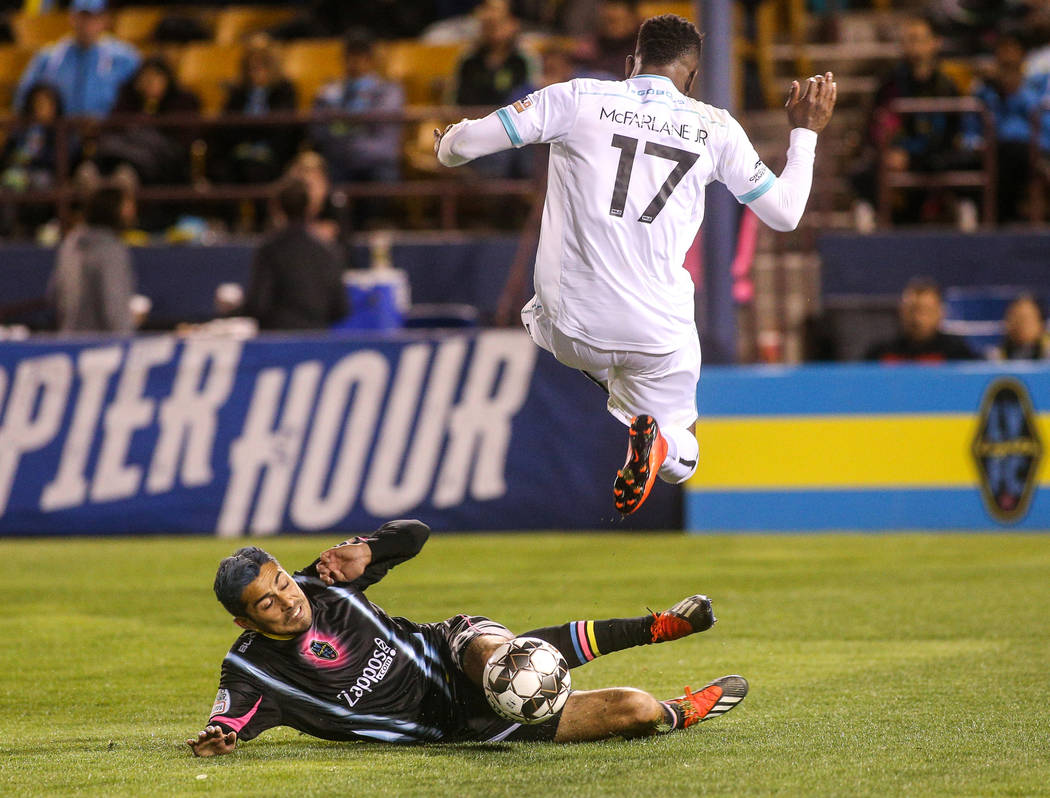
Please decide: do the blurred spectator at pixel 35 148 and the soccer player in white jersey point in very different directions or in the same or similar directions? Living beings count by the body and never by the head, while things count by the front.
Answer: very different directions

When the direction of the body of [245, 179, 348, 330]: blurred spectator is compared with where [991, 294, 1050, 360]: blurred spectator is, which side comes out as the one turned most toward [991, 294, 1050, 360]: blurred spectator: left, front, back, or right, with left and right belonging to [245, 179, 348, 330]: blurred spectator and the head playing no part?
right

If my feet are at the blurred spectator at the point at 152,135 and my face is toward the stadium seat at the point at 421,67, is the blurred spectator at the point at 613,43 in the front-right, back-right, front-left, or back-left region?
front-right

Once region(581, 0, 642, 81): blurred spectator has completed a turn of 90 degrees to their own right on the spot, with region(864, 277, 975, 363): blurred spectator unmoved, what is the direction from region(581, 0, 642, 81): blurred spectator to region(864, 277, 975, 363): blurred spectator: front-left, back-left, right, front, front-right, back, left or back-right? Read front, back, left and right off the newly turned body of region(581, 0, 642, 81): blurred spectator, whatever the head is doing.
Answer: back-left

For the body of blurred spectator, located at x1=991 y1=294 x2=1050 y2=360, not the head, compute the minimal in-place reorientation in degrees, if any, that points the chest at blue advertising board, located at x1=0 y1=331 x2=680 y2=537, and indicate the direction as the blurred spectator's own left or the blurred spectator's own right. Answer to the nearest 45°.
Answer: approximately 45° to the blurred spectator's own right

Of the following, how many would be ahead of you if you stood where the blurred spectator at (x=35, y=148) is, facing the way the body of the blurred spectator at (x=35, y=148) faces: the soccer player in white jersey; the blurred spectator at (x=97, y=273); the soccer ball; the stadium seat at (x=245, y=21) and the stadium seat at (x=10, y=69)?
3

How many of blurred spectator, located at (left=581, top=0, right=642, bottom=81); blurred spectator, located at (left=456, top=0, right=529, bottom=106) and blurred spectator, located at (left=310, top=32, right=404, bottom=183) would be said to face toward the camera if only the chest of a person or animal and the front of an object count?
3

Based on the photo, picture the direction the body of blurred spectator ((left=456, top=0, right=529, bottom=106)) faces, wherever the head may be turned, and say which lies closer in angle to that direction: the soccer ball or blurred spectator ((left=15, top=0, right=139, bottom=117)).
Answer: the soccer ball

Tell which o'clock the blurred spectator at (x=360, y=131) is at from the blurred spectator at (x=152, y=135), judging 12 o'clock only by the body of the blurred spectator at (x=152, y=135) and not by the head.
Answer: the blurred spectator at (x=360, y=131) is roughly at 10 o'clock from the blurred spectator at (x=152, y=135).

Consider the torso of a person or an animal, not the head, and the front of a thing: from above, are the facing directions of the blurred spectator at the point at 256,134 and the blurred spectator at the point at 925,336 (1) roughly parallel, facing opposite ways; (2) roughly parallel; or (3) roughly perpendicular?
roughly parallel

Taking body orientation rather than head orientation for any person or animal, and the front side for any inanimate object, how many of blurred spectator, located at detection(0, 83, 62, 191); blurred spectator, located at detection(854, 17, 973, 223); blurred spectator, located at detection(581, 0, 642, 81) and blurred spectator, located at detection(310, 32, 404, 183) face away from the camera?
0

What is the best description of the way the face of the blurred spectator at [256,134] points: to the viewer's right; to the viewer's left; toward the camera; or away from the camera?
toward the camera

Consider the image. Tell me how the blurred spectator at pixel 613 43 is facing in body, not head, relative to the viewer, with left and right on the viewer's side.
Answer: facing the viewer

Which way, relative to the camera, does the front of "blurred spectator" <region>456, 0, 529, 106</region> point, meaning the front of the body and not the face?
toward the camera

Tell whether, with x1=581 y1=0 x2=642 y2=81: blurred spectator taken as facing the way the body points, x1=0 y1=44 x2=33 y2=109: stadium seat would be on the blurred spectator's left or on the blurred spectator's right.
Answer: on the blurred spectator's right

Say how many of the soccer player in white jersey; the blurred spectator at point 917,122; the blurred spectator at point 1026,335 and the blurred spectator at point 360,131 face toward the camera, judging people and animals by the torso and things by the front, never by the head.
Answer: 3
